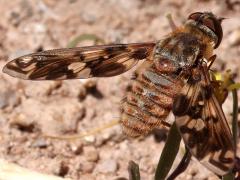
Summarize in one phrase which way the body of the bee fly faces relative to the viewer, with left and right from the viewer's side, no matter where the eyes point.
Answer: facing away from the viewer and to the right of the viewer

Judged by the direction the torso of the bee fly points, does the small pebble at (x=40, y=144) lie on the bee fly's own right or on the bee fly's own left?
on the bee fly's own left

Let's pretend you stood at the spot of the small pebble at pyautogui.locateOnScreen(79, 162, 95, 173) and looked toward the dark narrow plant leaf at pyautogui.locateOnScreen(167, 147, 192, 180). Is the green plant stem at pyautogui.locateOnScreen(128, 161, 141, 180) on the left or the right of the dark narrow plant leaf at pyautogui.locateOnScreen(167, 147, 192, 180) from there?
right
